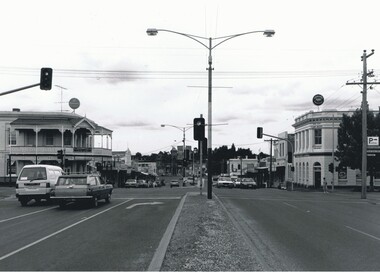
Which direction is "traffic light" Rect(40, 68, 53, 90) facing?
toward the camera

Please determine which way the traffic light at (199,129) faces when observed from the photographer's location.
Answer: facing the viewer

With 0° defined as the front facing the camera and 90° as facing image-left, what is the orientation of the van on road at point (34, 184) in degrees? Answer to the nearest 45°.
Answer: approximately 225°

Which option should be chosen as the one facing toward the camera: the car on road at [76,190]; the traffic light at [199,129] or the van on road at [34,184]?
the traffic light

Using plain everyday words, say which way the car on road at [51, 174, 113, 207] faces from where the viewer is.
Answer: facing away from the viewer and to the right of the viewer

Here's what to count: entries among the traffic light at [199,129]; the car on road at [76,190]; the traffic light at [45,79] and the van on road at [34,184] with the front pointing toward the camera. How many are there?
2

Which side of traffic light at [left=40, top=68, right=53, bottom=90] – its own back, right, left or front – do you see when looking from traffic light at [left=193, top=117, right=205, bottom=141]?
left
